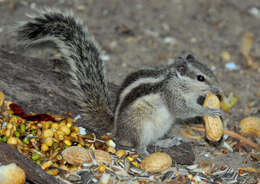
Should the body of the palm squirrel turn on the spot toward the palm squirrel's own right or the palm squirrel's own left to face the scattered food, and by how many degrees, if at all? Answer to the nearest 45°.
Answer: approximately 135° to the palm squirrel's own right

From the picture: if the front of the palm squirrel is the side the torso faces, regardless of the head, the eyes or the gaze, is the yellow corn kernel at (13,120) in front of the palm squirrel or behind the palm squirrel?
behind

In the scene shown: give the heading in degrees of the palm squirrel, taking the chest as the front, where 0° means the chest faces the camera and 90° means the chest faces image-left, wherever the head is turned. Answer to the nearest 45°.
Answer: approximately 270°

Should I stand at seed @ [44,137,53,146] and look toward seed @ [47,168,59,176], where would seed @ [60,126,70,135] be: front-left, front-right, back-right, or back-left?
back-left

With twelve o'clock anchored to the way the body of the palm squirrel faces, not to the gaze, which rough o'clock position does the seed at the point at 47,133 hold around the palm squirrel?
The seed is roughly at 5 o'clock from the palm squirrel.
